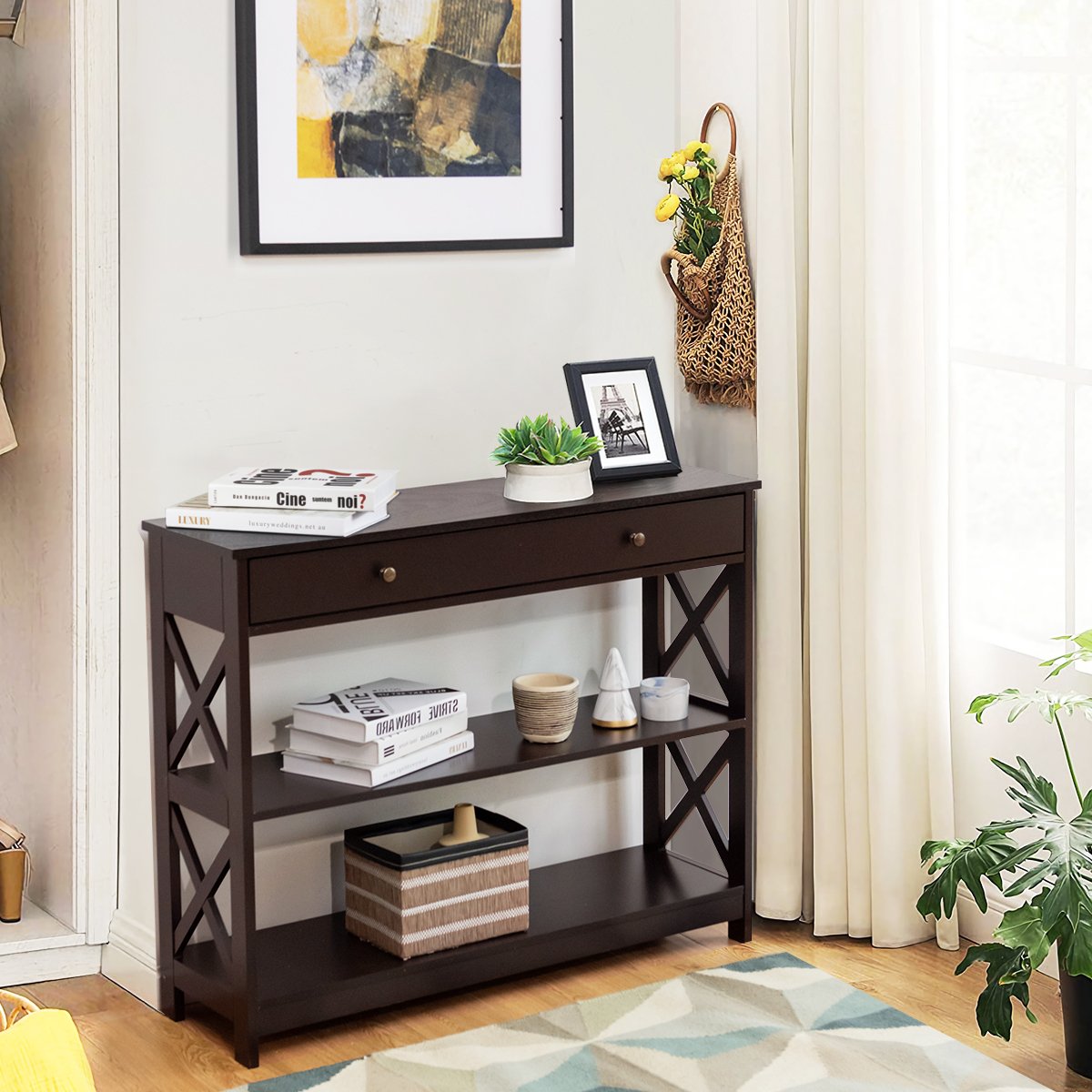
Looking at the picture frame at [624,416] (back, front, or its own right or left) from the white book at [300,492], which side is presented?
right

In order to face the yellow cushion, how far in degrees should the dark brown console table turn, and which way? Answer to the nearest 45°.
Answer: approximately 45° to its right

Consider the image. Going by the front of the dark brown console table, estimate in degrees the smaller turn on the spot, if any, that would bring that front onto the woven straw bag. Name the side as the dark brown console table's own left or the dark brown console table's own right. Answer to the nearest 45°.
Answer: approximately 90° to the dark brown console table's own left

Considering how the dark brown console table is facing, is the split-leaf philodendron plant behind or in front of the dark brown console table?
in front

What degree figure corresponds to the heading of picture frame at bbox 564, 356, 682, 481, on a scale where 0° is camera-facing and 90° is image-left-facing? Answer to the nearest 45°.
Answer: approximately 315°

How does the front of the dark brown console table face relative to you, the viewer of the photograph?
facing the viewer and to the right of the viewer
